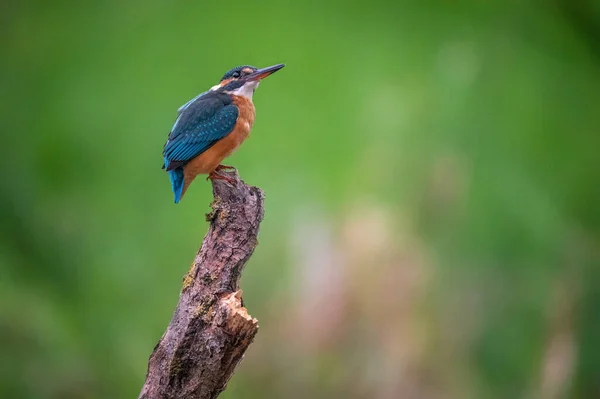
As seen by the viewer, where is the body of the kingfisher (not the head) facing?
to the viewer's right
